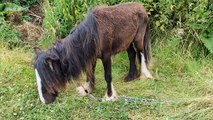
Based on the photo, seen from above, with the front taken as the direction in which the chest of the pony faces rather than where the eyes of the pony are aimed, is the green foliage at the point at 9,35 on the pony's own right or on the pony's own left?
on the pony's own right

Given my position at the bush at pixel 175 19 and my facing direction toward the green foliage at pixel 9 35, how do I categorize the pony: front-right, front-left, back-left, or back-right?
front-left

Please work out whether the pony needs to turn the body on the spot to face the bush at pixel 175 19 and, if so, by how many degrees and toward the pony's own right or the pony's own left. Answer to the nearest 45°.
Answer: approximately 180°

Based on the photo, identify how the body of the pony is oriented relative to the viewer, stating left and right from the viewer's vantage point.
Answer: facing the viewer and to the left of the viewer
